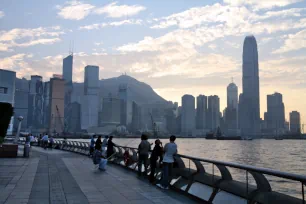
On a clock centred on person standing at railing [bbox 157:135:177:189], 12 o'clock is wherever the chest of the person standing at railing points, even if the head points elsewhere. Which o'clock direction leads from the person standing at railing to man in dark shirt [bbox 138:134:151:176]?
The man in dark shirt is roughly at 10 o'clock from the person standing at railing.

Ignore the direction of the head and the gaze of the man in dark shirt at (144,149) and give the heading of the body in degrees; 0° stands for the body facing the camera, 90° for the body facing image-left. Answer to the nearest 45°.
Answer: approximately 180°

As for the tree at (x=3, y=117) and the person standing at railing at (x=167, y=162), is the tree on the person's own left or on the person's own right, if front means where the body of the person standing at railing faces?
on the person's own left

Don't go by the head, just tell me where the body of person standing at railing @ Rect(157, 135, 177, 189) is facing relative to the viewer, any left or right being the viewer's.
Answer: facing away from the viewer and to the right of the viewer
